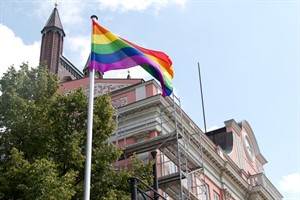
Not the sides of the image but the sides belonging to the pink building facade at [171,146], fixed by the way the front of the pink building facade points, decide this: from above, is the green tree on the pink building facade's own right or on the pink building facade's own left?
on the pink building facade's own right

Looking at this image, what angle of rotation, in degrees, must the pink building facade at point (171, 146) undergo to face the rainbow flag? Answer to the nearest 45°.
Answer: approximately 45° to its right
